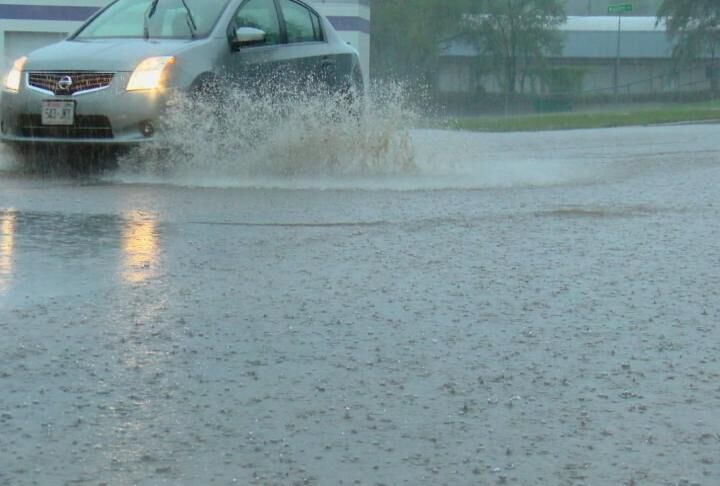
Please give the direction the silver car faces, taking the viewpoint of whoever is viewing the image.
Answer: facing the viewer and to the left of the viewer

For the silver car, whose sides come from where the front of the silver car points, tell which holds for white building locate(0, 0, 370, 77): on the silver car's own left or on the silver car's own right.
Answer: on the silver car's own right
